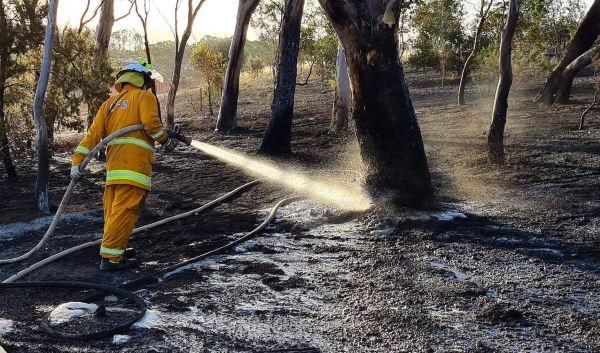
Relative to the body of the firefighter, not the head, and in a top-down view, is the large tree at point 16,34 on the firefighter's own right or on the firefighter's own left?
on the firefighter's own left

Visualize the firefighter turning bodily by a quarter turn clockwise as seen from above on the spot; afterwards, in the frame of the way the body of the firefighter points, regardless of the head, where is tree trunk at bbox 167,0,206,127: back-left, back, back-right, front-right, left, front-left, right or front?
back-left

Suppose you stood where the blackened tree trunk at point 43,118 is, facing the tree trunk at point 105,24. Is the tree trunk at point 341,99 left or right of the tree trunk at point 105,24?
right

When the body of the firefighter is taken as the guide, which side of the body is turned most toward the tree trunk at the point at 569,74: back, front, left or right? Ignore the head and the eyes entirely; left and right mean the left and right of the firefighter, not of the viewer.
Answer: front

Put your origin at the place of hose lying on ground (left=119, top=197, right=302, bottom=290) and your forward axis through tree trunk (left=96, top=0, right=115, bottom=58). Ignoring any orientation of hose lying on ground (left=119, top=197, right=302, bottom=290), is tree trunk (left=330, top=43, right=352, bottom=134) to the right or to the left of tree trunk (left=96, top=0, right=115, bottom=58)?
right

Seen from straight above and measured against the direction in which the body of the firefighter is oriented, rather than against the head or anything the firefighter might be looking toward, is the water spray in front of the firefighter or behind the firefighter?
in front

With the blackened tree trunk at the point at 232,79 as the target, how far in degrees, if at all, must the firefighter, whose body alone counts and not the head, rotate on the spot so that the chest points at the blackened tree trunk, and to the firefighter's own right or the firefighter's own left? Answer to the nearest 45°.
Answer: approximately 45° to the firefighter's own left

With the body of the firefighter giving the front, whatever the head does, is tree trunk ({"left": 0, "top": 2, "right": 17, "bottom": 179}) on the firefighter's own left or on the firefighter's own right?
on the firefighter's own left

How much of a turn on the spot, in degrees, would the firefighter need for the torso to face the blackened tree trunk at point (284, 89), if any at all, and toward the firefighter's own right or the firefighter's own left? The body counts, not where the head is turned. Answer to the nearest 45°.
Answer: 0° — they already face it

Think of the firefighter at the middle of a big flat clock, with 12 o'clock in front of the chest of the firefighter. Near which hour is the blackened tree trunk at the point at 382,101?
The blackened tree trunk is roughly at 1 o'clock from the firefighter.

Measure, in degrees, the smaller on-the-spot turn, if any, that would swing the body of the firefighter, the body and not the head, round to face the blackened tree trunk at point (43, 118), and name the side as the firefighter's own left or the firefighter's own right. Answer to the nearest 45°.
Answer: approximately 45° to the firefighter's own left

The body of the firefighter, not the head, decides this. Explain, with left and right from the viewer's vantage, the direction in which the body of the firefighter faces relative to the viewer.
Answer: facing away from the viewer and to the right of the viewer

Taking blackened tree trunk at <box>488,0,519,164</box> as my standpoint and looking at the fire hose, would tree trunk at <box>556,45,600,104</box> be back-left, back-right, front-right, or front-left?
back-right

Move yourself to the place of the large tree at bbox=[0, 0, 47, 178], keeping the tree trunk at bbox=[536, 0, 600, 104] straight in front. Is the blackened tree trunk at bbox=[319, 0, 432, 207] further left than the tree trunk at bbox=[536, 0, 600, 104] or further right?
right

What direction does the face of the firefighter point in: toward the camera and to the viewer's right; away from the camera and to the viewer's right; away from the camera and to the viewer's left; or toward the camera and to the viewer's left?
away from the camera and to the viewer's right

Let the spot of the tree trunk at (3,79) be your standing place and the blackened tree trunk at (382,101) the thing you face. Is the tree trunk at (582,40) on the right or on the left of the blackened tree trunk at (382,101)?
left
